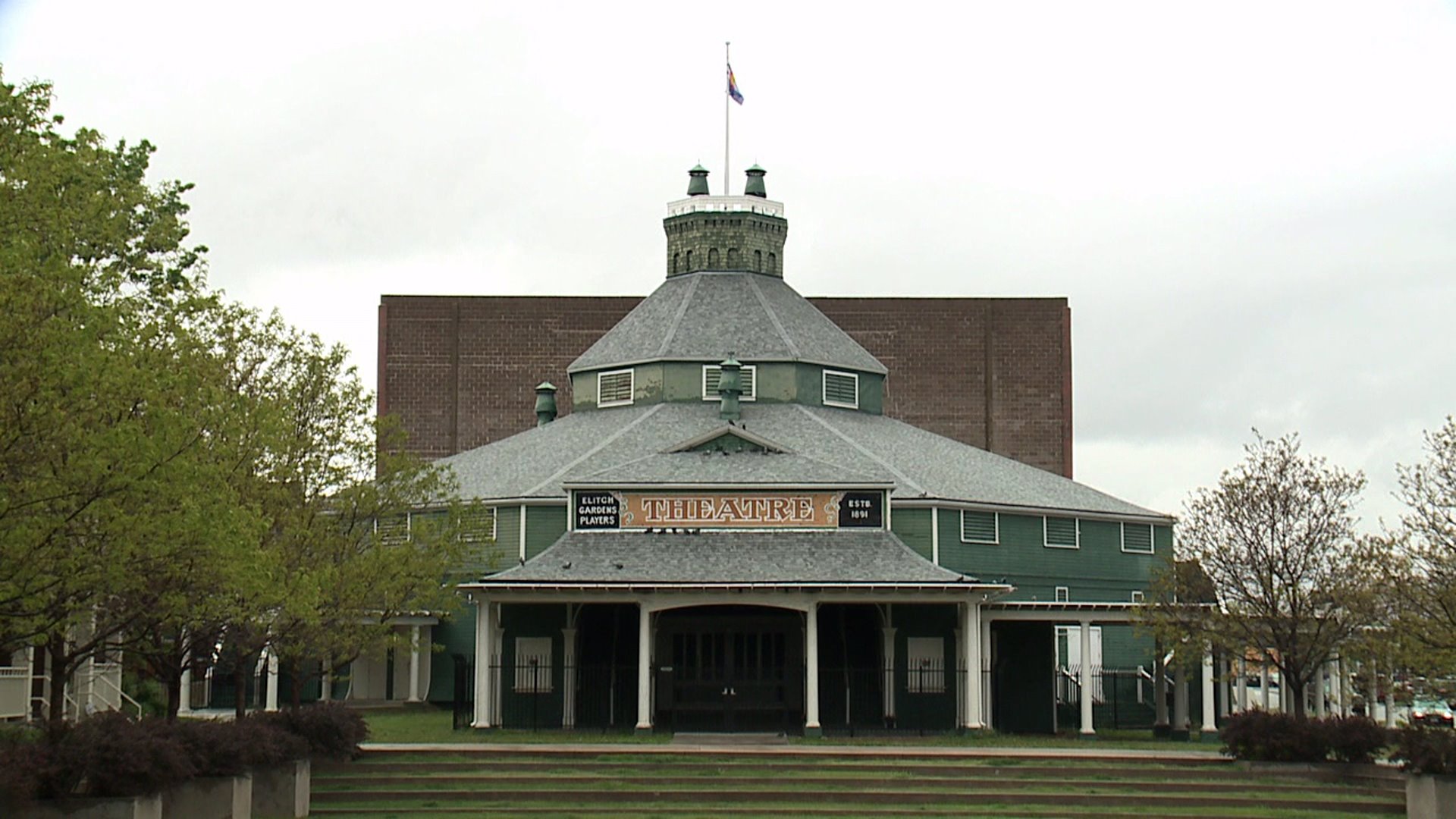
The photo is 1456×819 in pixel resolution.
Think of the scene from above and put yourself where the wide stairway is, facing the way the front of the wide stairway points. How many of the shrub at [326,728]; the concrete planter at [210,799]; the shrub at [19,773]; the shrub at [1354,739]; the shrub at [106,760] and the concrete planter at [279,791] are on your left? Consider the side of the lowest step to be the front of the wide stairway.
1

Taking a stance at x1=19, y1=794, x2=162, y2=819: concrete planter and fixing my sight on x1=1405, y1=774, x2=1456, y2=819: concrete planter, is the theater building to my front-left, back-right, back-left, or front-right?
front-left

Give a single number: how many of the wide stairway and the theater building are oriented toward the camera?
2

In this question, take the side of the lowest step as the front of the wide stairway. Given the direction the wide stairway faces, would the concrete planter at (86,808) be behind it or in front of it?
in front

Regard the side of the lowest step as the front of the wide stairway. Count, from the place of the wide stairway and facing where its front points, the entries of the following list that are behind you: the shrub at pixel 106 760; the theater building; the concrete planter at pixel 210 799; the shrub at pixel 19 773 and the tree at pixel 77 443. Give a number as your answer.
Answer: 1

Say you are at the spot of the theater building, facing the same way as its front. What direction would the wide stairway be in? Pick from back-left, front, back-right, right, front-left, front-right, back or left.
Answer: front

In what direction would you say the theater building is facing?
toward the camera

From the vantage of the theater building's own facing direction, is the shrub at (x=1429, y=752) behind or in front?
in front

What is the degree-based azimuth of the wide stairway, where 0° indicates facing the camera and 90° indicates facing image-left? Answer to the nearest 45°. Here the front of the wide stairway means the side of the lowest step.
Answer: approximately 0°

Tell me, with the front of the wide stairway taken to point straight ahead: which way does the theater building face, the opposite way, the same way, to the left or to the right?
the same way

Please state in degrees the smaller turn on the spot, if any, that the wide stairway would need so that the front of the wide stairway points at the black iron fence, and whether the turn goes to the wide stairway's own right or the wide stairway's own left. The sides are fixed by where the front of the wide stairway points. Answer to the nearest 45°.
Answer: approximately 135° to the wide stairway's own right

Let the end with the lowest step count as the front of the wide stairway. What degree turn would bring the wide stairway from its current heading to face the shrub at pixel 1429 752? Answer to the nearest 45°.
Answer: approximately 90° to its left

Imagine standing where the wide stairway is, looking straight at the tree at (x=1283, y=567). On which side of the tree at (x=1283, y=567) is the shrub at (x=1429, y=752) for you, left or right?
right
